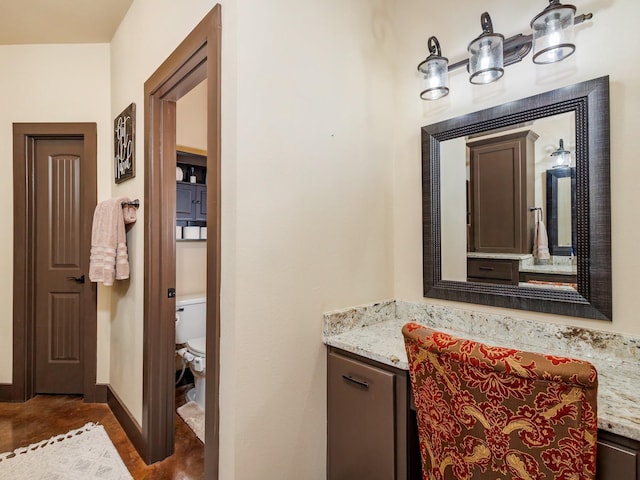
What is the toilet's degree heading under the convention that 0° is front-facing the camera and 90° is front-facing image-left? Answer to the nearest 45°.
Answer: approximately 315°

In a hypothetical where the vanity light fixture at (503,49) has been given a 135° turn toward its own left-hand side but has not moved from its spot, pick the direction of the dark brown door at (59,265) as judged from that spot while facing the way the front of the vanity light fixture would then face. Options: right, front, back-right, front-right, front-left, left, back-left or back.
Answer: back

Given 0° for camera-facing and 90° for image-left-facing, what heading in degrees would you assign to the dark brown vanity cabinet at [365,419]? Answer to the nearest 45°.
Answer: approximately 45°

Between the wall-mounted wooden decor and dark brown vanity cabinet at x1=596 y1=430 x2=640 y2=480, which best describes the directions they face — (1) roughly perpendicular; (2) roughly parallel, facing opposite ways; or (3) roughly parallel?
roughly perpendicular

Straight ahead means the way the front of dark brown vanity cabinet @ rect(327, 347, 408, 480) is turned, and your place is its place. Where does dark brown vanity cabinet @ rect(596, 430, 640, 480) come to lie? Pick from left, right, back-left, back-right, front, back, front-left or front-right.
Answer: left

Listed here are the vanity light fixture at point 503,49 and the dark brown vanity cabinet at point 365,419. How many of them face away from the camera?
0

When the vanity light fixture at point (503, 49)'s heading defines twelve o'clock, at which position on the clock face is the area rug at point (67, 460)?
The area rug is roughly at 1 o'clock from the vanity light fixture.

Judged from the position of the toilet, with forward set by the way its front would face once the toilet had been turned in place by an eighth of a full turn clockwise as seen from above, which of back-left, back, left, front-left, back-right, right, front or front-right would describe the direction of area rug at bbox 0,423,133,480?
front-right

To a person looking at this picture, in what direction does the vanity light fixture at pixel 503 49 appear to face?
facing the viewer and to the left of the viewer

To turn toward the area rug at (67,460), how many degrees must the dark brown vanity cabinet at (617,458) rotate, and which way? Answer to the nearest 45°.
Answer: approximately 45° to its right
